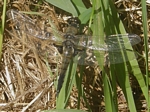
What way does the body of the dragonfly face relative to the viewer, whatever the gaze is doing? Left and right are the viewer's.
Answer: facing away from the viewer
